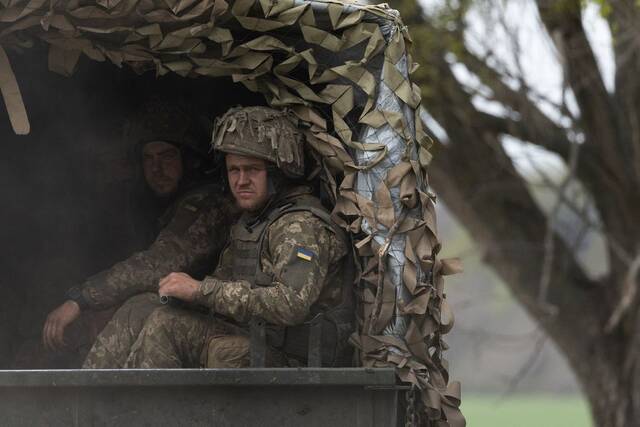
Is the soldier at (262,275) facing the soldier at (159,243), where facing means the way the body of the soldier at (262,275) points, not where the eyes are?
no

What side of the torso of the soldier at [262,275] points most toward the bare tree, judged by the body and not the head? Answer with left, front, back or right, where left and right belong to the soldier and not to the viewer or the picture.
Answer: back

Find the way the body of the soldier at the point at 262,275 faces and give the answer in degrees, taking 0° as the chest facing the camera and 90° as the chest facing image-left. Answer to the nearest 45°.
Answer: approximately 45°
